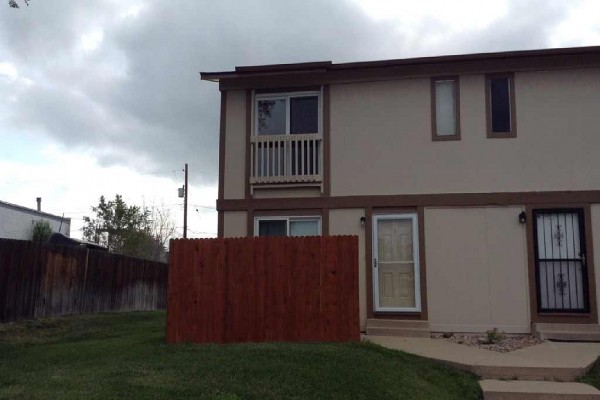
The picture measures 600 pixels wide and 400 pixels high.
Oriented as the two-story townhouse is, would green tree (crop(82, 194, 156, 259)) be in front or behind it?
behind

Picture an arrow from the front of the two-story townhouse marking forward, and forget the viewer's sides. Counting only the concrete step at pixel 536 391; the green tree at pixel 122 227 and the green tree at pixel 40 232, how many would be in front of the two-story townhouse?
1

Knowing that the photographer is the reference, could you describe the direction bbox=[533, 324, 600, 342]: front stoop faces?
facing the viewer

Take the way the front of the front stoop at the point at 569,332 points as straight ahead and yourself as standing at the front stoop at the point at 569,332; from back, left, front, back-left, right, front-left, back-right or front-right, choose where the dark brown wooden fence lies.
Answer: right

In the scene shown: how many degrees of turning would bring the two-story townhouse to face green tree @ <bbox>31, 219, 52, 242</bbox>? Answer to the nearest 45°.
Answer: approximately 135° to its right

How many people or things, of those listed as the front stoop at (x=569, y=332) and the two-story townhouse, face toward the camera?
2
